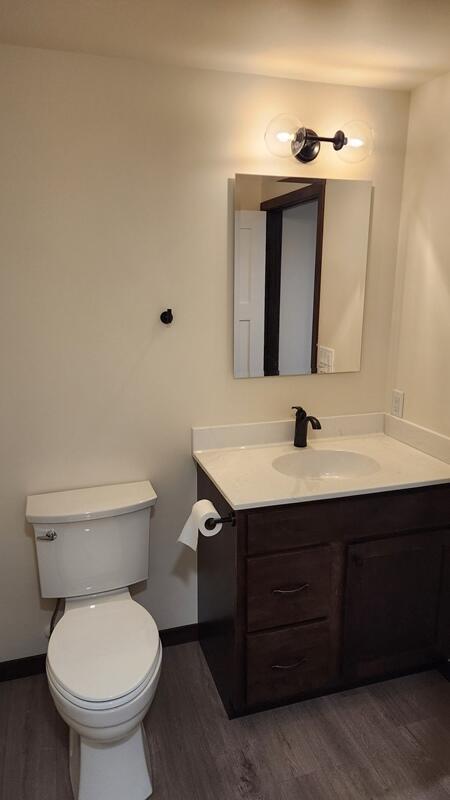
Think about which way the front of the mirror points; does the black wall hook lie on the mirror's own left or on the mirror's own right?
on the mirror's own right

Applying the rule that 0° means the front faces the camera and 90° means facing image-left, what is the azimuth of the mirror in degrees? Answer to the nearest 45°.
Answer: approximately 315°
